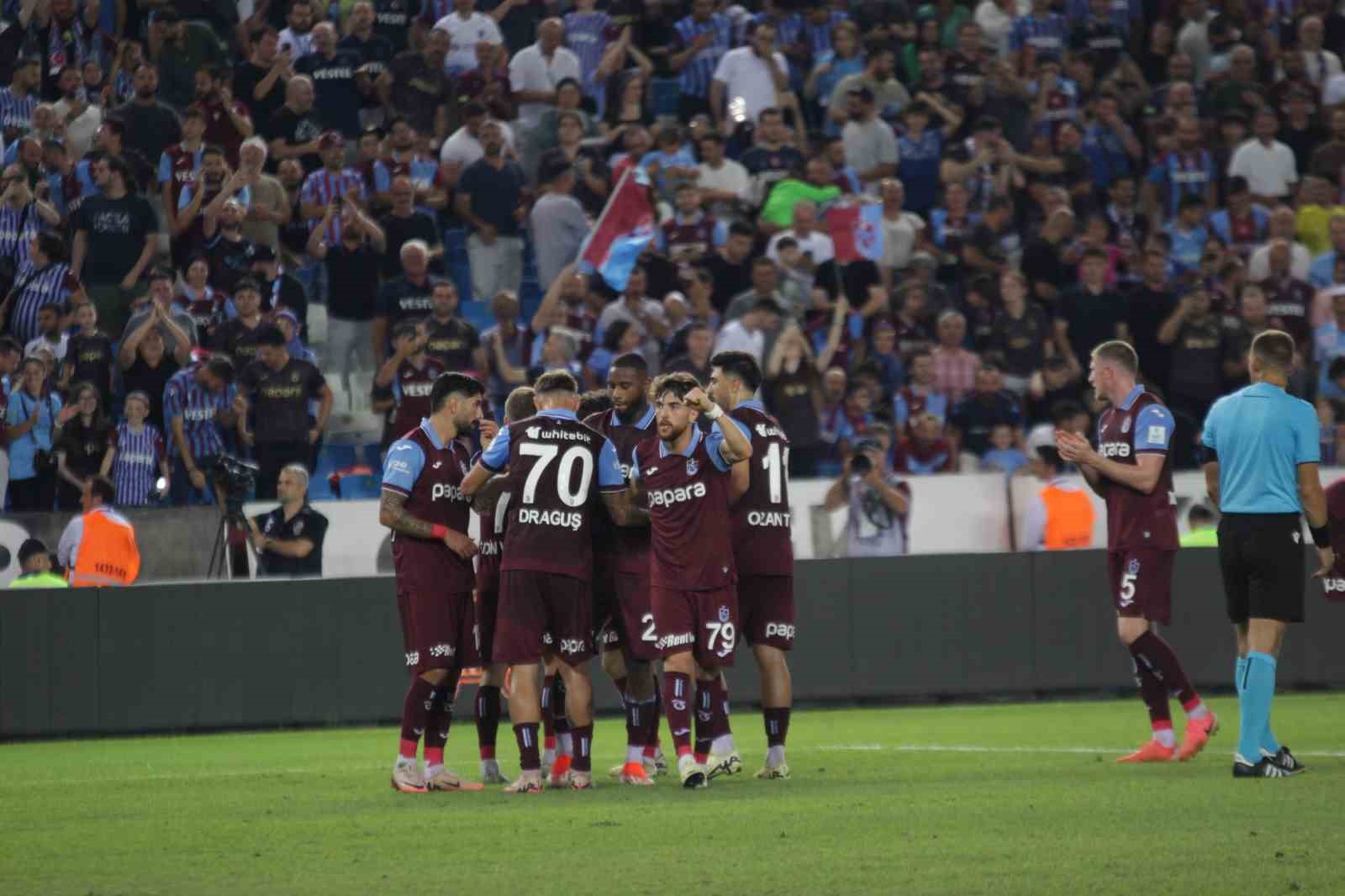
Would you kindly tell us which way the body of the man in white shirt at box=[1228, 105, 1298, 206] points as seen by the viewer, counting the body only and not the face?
toward the camera

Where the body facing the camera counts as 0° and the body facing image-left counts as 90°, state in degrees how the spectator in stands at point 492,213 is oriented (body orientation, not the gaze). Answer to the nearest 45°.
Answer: approximately 0°

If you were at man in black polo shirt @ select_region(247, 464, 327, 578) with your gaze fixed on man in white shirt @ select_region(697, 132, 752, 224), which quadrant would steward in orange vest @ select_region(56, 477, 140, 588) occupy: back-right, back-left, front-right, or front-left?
back-left

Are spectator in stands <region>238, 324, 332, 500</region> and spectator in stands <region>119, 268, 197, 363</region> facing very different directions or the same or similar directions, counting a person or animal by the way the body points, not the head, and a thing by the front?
same or similar directions

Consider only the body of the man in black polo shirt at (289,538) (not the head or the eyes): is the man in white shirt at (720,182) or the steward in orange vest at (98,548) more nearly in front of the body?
the steward in orange vest

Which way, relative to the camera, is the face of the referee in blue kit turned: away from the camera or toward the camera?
away from the camera

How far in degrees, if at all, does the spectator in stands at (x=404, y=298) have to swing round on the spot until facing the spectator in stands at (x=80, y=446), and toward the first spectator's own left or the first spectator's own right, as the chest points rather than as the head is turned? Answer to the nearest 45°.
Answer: approximately 90° to the first spectator's own right

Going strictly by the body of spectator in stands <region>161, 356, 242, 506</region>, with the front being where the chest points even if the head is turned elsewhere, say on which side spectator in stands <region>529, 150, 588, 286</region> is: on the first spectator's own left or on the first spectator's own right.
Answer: on the first spectator's own left

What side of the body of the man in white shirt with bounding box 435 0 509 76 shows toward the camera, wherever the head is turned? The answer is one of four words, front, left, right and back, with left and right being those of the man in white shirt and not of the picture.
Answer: front
